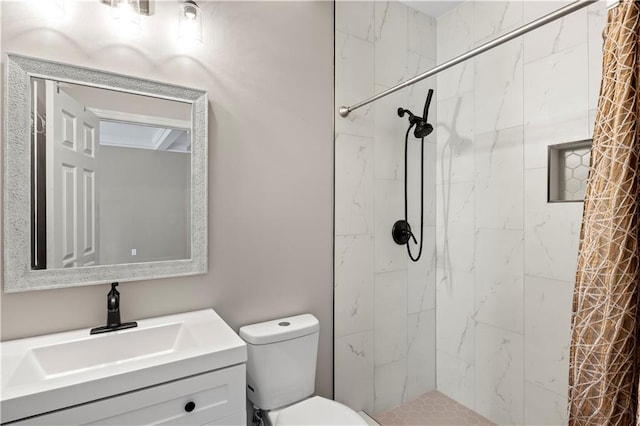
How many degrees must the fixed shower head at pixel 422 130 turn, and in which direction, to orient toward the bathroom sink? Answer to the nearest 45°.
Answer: approximately 90° to its right

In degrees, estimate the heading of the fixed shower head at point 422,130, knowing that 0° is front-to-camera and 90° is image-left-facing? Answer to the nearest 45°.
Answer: approximately 315°

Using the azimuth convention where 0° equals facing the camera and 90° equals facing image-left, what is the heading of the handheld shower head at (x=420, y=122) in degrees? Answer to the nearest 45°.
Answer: approximately 315°

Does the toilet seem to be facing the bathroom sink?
no

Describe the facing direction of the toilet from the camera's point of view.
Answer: facing the viewer and to the right of the viewer

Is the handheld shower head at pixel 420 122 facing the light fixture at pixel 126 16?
no

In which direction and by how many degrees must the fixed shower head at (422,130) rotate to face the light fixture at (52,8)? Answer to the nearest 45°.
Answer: approximately 90° to its right

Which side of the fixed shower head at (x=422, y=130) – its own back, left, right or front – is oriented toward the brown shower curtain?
front

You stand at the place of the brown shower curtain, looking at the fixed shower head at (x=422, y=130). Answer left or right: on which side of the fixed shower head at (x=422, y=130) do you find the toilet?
left
